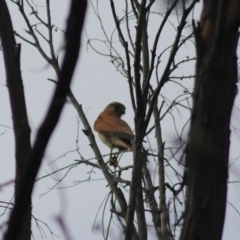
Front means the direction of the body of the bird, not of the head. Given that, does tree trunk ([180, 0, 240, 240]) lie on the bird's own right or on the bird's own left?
on the bird's own left

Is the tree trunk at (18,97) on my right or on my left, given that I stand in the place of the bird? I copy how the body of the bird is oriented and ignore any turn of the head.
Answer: on my left

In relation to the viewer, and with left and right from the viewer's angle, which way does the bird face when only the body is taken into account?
facing to the left of the viewer

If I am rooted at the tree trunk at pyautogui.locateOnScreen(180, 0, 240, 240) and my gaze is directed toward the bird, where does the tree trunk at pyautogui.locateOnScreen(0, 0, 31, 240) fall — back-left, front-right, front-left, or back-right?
front-left
